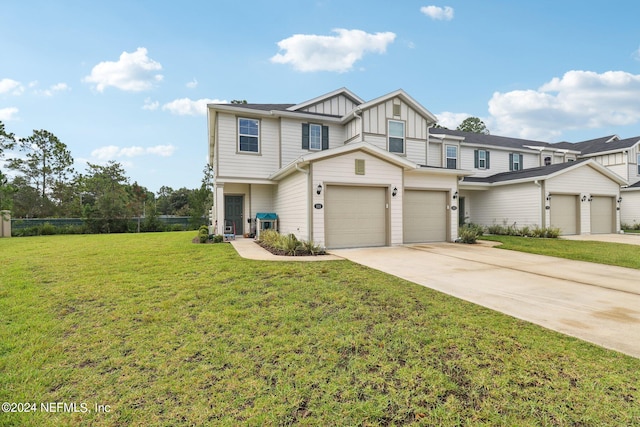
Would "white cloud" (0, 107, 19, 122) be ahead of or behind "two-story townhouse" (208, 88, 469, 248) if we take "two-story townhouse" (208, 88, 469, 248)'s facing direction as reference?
behind

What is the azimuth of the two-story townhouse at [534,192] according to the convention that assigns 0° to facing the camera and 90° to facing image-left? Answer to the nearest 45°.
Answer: approximately 315°

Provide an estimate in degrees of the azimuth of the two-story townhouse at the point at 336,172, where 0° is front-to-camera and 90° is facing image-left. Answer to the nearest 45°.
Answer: approximately 315°

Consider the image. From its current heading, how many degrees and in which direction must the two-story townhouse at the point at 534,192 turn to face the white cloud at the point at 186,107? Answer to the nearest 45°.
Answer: approximately 135° to its right

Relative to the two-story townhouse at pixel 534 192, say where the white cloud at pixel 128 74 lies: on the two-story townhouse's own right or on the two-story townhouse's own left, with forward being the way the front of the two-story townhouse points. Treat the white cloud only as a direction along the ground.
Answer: on the two-story townhouse's own right

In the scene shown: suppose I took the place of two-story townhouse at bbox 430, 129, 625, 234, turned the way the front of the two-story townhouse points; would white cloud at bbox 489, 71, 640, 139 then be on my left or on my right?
on my left

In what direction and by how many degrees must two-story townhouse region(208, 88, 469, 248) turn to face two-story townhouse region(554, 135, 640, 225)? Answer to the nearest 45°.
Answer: approximately 90° to its left

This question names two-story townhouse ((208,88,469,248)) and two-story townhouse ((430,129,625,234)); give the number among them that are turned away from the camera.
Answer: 0

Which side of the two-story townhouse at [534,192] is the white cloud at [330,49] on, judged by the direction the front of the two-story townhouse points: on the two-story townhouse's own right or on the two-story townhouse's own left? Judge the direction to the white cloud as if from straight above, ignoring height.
on the two-story townhouse's own right
